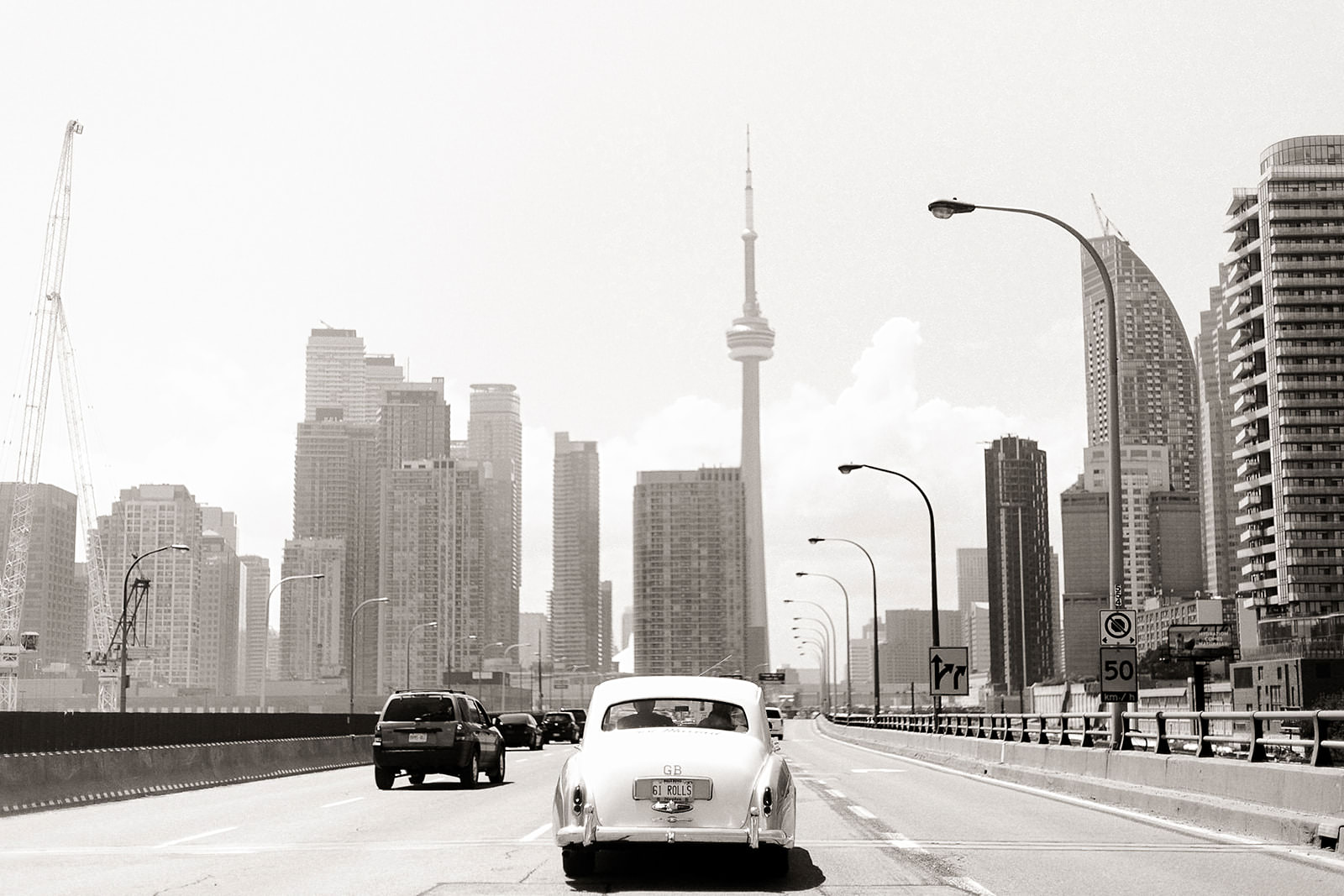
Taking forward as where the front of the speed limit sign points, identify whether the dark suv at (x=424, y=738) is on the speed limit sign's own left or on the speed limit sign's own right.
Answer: on the speed limit sign's own right

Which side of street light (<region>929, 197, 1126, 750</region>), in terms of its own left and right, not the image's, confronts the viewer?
left

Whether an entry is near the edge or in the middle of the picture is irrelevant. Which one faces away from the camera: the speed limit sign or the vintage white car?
the vintage white car

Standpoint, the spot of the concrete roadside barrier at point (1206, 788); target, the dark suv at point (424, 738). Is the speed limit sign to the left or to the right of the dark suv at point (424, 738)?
right

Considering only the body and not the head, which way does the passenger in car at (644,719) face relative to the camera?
away from the camera

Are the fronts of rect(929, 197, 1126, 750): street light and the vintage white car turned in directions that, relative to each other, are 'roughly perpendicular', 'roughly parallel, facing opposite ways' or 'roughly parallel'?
roughly perpendicular

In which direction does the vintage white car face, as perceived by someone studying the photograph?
facing away from the viewer

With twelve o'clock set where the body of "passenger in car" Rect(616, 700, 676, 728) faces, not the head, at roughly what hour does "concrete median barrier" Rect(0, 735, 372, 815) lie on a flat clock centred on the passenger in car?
The concrete median barrier is roughly at 11 o'clock from the passenger in car.

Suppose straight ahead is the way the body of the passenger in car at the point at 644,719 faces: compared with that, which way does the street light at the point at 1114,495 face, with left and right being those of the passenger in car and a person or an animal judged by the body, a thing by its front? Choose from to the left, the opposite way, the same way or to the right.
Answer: to the left

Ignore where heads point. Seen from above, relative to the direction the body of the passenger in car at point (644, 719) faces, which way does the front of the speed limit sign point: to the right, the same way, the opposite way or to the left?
the opposite way
